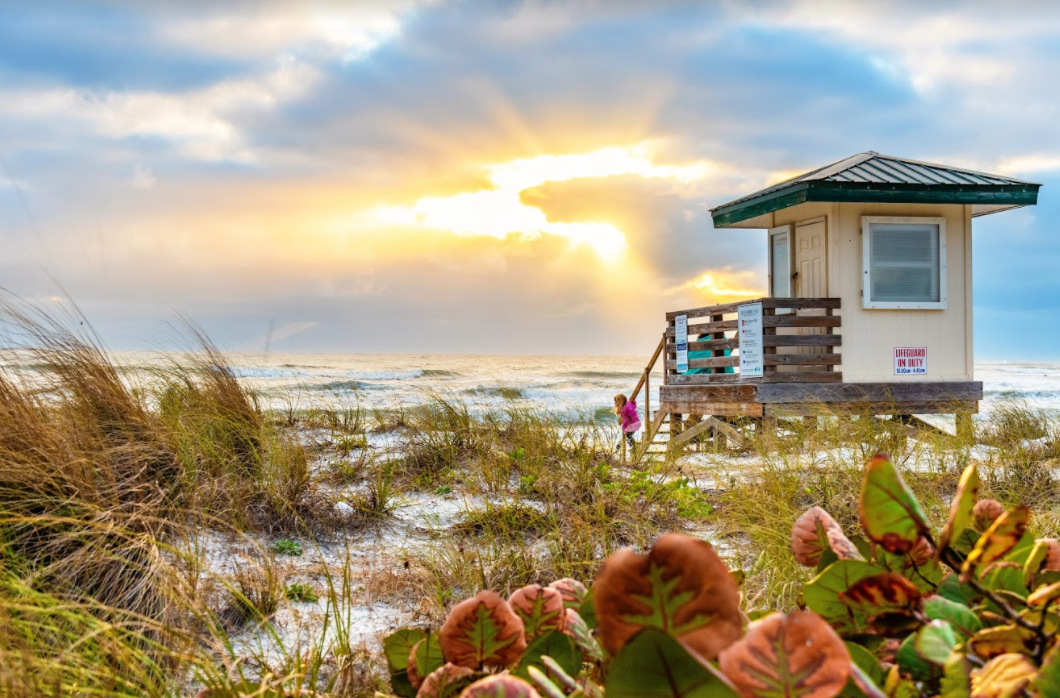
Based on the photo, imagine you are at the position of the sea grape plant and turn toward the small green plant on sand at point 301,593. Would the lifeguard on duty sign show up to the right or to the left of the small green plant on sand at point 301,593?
right

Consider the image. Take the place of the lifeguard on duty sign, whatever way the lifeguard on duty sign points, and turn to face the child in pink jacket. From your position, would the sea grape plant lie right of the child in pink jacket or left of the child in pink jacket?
left

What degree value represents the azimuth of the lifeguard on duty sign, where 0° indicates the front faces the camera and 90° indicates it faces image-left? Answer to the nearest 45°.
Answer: approximately 0°

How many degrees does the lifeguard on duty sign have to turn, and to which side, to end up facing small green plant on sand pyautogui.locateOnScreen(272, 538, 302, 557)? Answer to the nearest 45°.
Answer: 0° — it already faces it

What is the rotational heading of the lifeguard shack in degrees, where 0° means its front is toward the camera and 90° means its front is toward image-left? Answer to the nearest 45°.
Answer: approximately 45°
